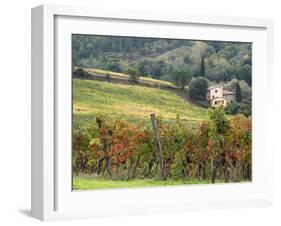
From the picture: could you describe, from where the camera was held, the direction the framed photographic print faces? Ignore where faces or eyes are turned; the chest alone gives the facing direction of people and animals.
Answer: facing the viewer and to the right of the viewer
